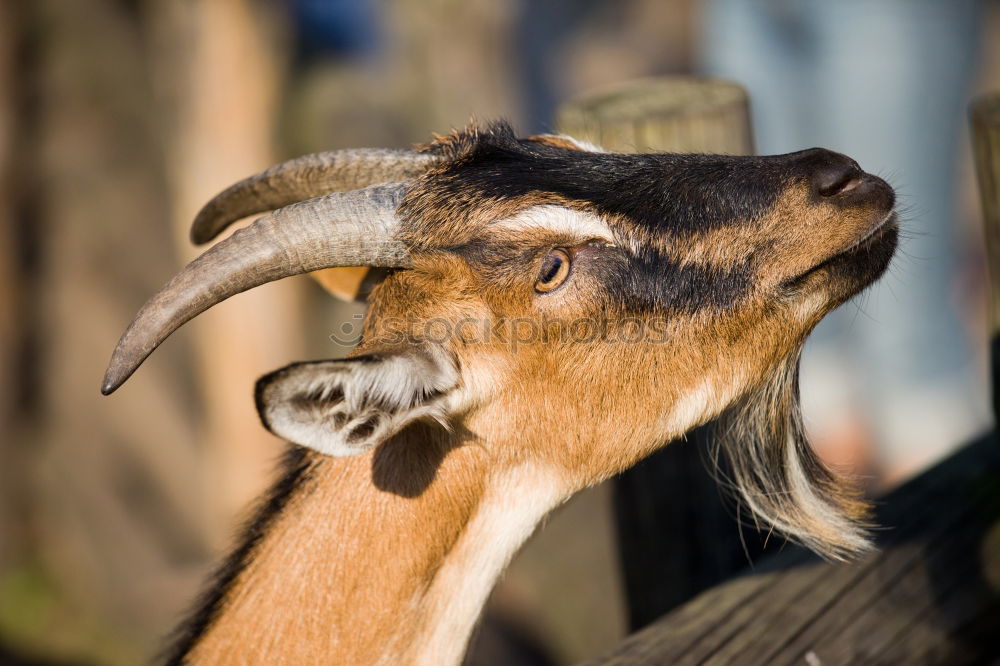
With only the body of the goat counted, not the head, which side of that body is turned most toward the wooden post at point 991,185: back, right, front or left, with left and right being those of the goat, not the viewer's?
front

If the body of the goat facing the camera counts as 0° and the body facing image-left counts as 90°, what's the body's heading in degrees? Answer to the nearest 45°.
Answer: approximately 270°
